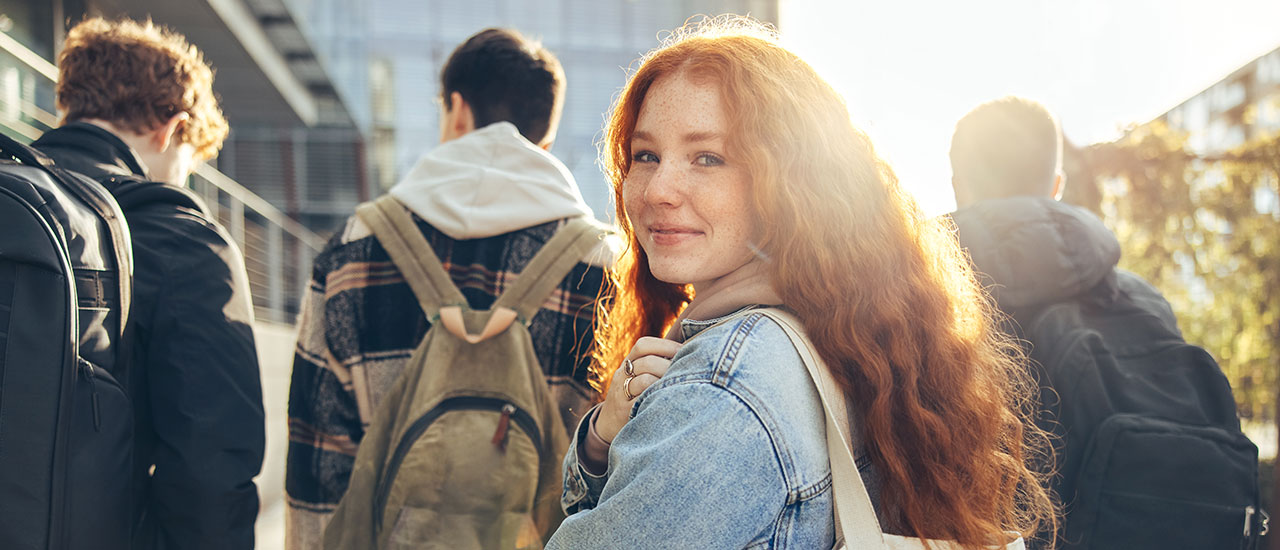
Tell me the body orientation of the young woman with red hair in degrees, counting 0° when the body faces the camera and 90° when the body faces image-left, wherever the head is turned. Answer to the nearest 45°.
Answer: approximately 90°

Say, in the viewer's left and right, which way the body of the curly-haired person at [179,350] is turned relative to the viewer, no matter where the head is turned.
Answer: facing away from the viewer and to the right of the viewer

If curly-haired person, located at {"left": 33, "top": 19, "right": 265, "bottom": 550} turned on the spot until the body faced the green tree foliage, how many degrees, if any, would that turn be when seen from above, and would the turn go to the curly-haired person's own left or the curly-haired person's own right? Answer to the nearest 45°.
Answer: approximately 45° to the curly-haired person's own right

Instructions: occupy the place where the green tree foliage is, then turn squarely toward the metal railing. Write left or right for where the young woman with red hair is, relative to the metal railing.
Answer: left

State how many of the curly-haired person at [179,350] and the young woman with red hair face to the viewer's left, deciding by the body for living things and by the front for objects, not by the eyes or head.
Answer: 1

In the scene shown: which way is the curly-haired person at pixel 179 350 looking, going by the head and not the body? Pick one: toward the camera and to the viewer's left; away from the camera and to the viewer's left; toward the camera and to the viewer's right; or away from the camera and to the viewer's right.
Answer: away from the camera and to the viewer's right

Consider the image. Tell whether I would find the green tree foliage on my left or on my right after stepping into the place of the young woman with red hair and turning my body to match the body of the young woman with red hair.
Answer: on my right

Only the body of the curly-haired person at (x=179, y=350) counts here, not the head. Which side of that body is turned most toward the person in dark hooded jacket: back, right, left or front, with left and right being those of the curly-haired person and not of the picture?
right
